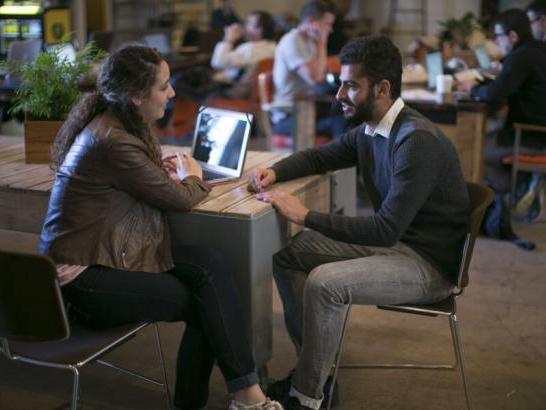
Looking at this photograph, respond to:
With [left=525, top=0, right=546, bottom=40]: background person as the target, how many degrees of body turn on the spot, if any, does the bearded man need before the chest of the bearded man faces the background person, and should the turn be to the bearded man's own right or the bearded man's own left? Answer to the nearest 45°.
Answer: approximately 90° to the bearded man's own right

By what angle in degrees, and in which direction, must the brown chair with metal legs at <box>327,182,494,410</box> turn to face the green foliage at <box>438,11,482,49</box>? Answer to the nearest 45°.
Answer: approximately 90° to its right

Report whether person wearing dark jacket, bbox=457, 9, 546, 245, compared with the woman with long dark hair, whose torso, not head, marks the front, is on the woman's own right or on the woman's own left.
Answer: on the woman's own left

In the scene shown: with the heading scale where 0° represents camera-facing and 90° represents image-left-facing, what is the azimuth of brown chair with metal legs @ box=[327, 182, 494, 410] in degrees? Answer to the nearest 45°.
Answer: approximately 90°

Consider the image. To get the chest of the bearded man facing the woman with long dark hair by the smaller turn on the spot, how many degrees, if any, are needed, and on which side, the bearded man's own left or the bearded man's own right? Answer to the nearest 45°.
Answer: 0° — they already face them

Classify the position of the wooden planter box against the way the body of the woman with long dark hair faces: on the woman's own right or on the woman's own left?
on the woman's own left

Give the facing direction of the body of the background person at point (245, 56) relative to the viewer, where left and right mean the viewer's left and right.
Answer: facing to the left of the viewer

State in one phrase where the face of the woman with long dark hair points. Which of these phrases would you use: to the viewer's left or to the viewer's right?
to the viewer's right

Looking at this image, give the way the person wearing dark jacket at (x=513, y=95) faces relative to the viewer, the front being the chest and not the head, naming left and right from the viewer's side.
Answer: facing to the left of the viewer

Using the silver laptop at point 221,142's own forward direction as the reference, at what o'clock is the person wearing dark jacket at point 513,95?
The person wearing dark jacket is roughly at 6 o'clock from the silver laptop.
